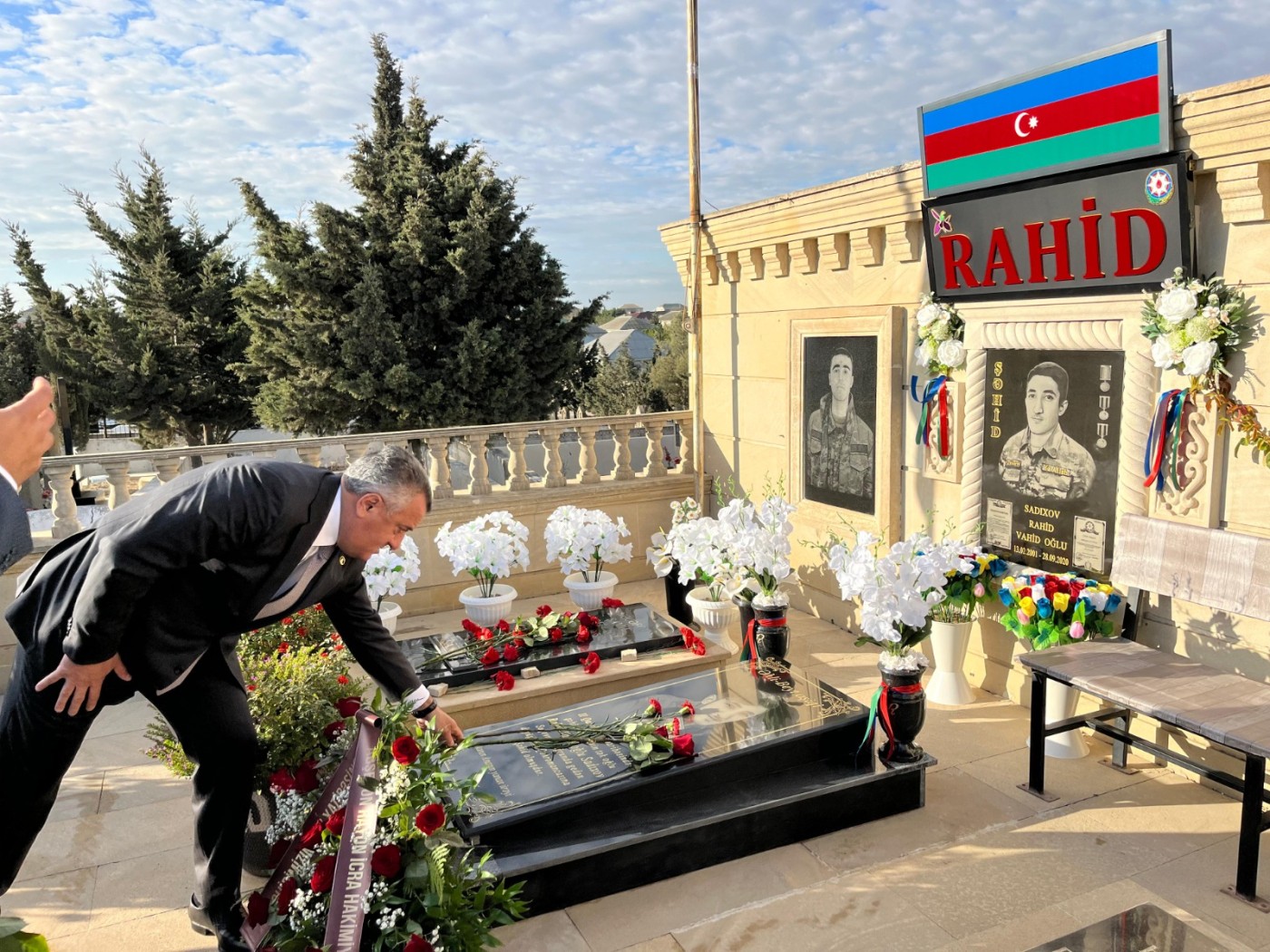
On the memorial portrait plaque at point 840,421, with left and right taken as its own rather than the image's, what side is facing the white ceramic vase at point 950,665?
left

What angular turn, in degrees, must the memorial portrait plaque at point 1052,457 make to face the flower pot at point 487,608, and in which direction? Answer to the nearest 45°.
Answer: approximately 45° to its right

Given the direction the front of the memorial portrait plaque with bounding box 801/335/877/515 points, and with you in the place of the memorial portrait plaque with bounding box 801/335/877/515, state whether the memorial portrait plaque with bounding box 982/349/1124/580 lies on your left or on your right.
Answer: on your left

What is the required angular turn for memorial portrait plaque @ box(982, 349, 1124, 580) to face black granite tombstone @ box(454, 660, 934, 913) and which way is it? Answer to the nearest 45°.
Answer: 0° — it already faces it

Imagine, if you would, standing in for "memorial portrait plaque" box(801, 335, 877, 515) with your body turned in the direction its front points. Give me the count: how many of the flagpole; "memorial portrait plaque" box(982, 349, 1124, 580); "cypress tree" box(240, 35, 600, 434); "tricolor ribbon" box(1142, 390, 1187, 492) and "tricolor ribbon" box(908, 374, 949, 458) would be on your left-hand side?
3

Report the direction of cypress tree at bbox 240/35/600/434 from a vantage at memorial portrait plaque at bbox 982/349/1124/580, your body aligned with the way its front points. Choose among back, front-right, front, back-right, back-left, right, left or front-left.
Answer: right

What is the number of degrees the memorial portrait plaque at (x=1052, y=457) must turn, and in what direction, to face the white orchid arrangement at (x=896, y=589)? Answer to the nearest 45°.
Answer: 0° — it already faces it

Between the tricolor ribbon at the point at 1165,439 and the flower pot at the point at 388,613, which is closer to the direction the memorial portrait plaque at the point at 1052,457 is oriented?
the flower pot

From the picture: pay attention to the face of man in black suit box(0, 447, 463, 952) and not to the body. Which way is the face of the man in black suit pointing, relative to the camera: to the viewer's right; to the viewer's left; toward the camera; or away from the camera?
to the viewer's right

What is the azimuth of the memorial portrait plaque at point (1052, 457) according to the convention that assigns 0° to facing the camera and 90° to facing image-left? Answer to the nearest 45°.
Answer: approximately 45°

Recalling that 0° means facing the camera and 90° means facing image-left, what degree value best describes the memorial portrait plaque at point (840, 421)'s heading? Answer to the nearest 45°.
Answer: approximately 45°

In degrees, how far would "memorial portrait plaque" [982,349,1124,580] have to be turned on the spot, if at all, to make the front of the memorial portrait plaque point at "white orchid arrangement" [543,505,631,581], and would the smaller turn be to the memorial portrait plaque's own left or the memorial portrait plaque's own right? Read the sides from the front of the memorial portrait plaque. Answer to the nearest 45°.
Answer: approximately 45° to the memorial portrait plaque's own right

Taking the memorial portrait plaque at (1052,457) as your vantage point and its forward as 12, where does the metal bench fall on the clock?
The metal bench is roughly at 10 o'clock from the memorial portrait plaque.
